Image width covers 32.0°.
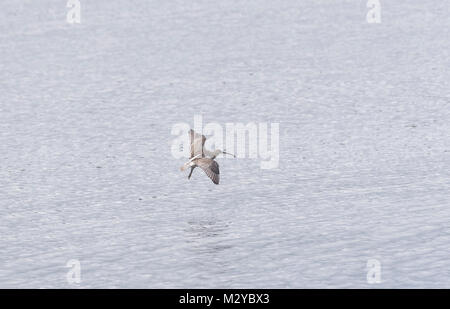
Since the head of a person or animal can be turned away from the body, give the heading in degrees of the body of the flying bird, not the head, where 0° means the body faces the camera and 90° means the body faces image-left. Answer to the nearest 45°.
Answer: approximately 270°
